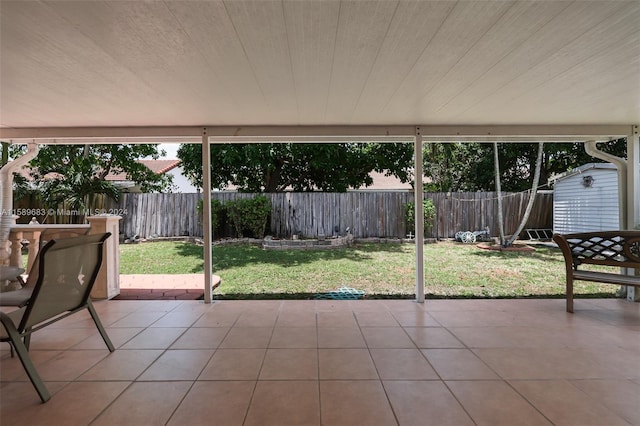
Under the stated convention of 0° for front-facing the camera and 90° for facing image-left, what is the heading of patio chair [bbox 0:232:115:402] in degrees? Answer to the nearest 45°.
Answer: approximately 135°

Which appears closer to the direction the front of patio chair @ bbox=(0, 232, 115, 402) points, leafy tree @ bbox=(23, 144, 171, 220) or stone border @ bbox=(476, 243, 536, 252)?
the leafy tree

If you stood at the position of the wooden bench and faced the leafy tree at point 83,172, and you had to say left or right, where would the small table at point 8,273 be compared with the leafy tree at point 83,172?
left

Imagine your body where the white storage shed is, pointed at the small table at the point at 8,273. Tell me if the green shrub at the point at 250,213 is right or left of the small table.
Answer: right
